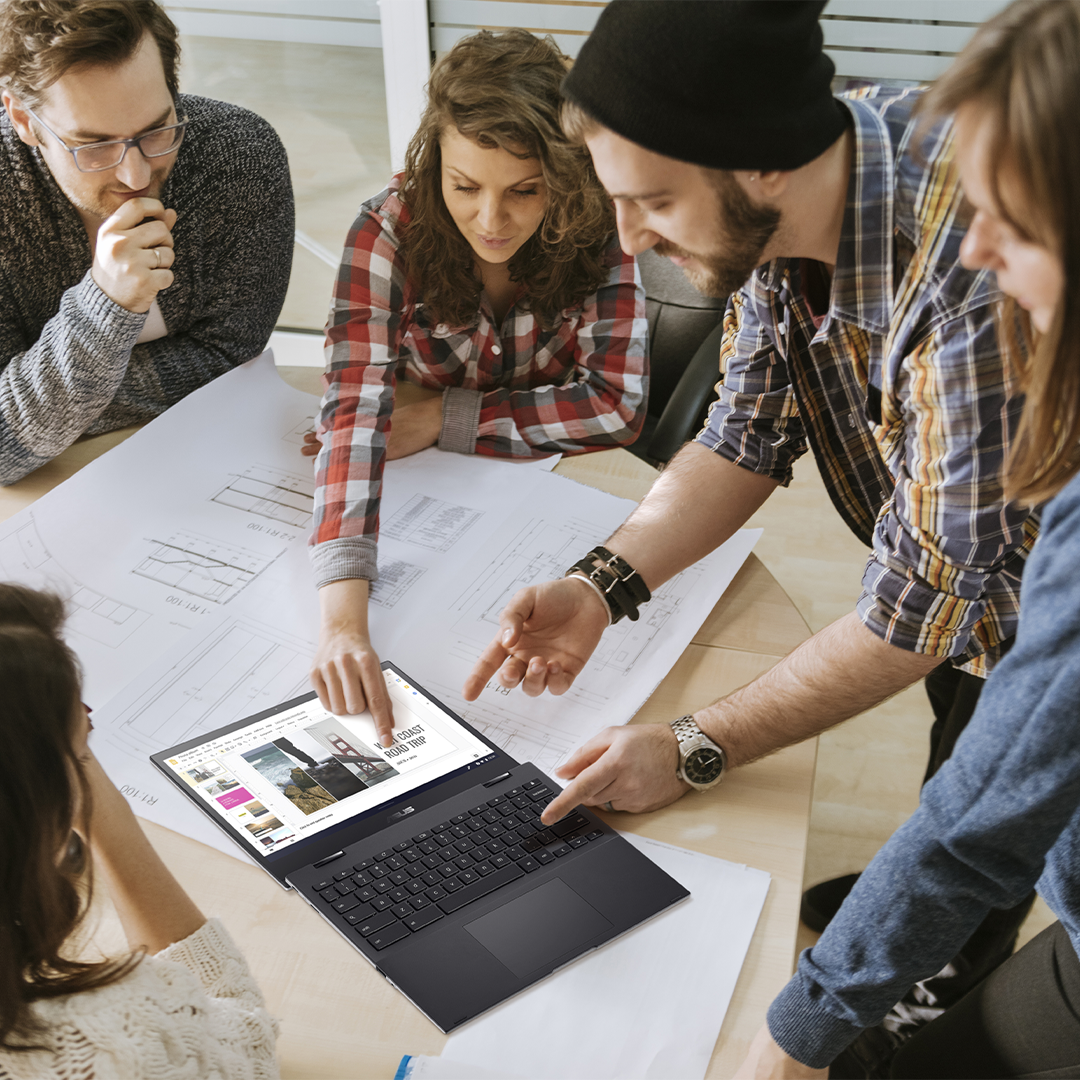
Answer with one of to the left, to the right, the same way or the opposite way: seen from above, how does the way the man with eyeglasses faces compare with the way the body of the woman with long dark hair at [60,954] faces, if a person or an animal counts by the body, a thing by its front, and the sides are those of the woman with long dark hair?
to the right

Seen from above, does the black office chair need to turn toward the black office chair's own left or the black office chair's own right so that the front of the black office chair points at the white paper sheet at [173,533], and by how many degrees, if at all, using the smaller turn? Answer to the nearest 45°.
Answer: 0° — it already faces it

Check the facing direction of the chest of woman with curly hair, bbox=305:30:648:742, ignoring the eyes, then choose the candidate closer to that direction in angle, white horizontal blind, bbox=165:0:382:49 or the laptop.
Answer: the laptop

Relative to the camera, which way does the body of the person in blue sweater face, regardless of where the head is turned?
to the viewer's left

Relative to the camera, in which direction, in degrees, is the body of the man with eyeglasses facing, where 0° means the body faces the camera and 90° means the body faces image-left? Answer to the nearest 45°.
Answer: approximately 315°

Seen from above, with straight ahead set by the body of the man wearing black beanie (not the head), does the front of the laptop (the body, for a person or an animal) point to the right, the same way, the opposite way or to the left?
to the left

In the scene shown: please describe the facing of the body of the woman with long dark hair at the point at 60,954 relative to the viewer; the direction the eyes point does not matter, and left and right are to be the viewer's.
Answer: facing away from the viewer and to the right of the viewer

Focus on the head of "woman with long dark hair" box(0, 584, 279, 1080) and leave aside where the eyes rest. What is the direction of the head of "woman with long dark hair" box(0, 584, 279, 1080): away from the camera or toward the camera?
away from the camera

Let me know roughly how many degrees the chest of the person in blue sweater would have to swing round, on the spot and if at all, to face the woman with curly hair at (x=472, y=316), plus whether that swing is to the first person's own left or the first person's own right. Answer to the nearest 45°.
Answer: approximately 45° to the first person's own right
